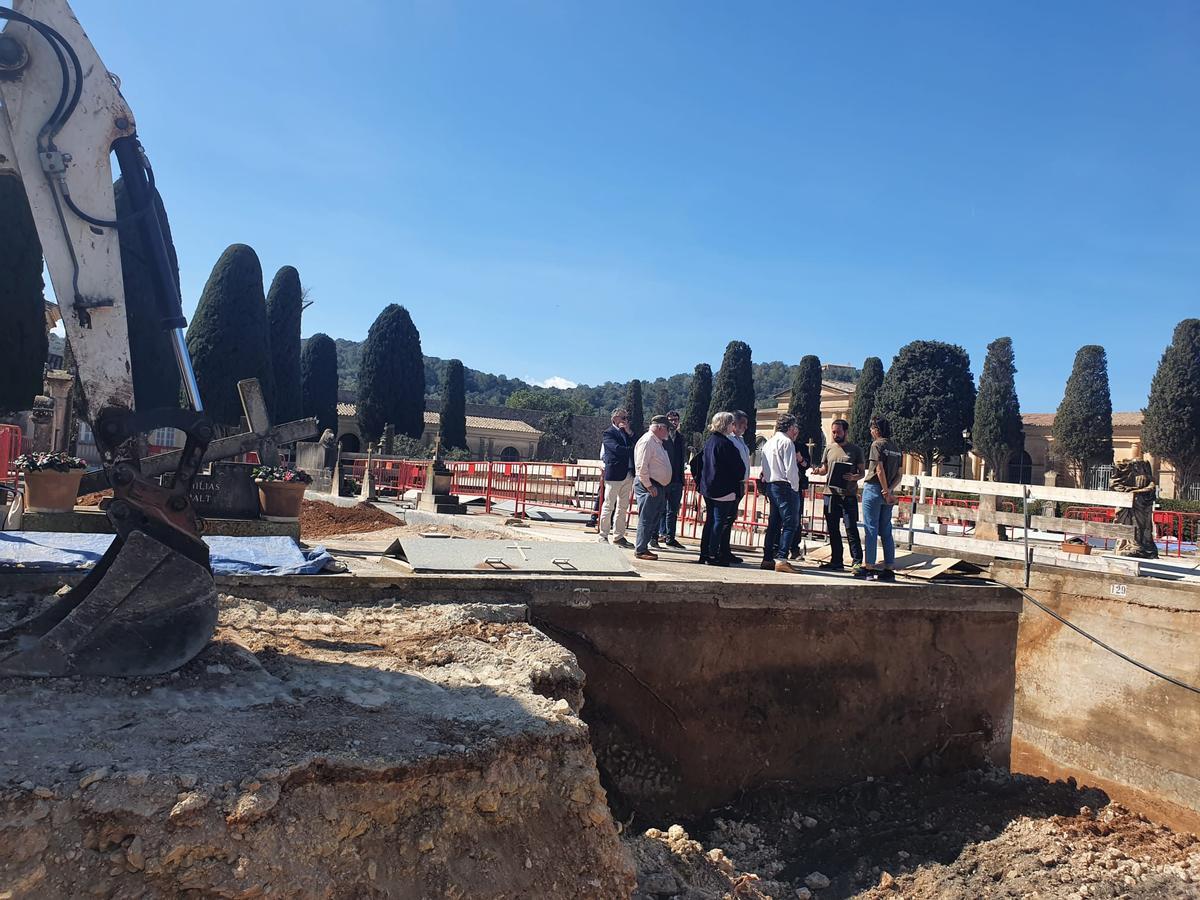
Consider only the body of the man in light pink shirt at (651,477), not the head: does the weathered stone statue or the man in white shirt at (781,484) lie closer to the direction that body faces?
the man in white shirt

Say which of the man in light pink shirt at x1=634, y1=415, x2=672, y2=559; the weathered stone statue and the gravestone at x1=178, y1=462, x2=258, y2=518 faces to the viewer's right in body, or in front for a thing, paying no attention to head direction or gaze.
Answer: the man in light pink shirt

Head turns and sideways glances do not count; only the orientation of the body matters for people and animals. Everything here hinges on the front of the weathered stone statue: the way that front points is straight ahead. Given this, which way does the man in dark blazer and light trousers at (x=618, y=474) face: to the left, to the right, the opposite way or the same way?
the opposite way

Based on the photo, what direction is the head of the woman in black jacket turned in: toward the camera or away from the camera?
away from the camera

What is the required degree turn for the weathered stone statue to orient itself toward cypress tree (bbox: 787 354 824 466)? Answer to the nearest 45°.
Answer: approximately 45° to its right

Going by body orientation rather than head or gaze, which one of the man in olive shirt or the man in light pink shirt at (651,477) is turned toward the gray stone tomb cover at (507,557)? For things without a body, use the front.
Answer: the man in olive shirt

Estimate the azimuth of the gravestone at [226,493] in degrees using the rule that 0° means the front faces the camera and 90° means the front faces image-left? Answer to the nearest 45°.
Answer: approximately 0°

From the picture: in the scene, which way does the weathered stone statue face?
to the viewer's left

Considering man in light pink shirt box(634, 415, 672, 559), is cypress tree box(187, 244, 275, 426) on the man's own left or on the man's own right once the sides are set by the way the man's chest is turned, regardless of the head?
on the man's own left

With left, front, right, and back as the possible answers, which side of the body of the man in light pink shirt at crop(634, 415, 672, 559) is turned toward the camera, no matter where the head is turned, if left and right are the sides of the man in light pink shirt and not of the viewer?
right

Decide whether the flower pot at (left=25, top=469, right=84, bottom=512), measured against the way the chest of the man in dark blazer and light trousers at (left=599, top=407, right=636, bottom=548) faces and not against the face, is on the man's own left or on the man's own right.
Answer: on the man's own right

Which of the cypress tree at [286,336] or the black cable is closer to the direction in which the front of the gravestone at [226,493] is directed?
the black cable
